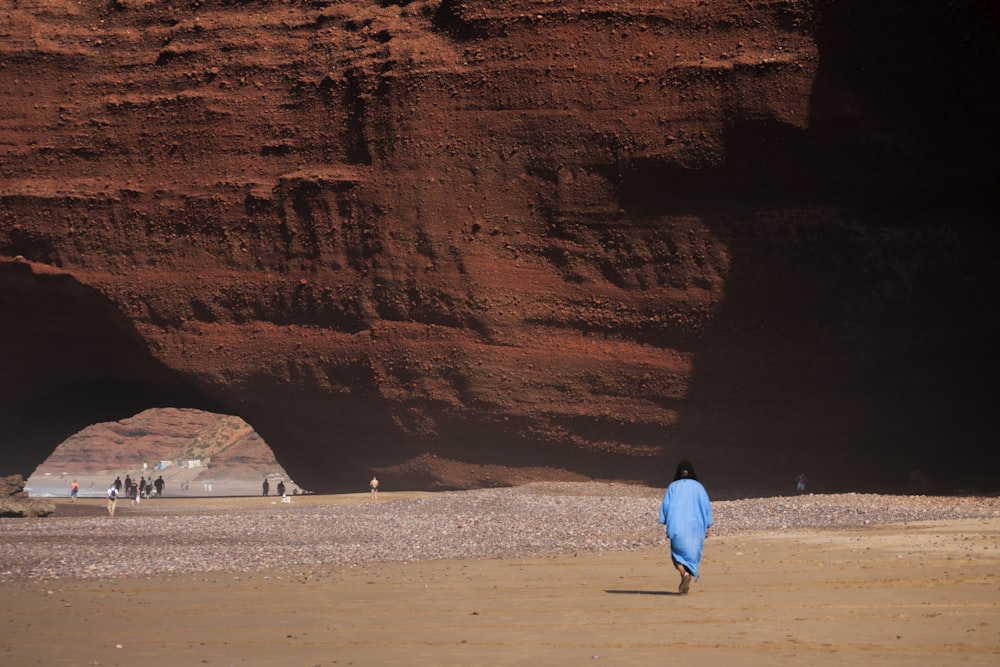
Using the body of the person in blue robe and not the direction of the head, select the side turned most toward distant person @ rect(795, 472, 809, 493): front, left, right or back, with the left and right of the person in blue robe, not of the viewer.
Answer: front

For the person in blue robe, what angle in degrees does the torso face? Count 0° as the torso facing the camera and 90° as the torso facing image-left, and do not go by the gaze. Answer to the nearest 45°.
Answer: approximately 180°

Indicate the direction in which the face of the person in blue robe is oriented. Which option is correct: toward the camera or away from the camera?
away from the camera

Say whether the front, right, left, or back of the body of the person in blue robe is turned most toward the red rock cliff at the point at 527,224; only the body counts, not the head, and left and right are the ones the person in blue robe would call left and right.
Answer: front
